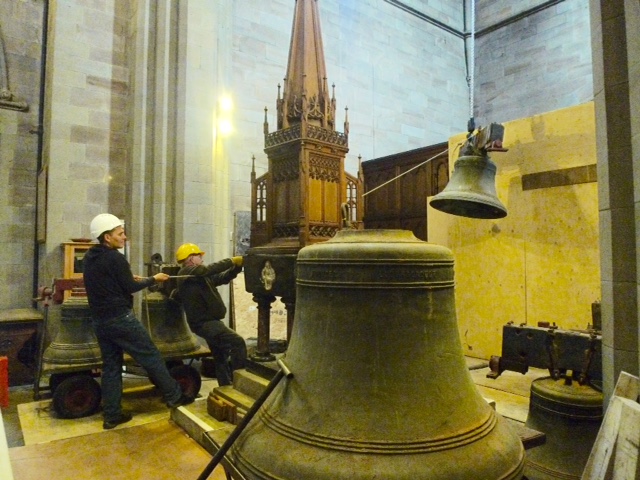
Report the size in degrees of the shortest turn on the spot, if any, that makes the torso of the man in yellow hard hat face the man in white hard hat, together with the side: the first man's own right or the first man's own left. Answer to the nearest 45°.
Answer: approximately 135° to the first man's own right

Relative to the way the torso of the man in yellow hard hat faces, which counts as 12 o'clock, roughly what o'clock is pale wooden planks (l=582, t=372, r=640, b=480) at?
The pale wooden planks is roughly at 2 o'clock from the man in yellow hard hat.

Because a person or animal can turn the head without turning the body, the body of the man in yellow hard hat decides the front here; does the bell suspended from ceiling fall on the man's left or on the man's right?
on the man's left

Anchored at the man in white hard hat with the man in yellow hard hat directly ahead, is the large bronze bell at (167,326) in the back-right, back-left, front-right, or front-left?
front-left

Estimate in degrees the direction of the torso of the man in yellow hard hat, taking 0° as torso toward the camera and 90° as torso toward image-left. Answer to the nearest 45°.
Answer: approximately 270°

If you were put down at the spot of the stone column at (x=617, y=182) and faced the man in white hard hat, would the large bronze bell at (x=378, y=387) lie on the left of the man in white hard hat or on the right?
left

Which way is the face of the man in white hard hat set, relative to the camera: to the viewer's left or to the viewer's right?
to the viewer's right

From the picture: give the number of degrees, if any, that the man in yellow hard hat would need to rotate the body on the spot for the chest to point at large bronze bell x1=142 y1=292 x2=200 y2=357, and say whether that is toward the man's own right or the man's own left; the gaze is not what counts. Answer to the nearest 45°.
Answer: approximately 135° to the man's own left

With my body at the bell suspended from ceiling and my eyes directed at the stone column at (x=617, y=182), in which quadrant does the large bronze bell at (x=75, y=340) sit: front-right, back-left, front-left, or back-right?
back-right
